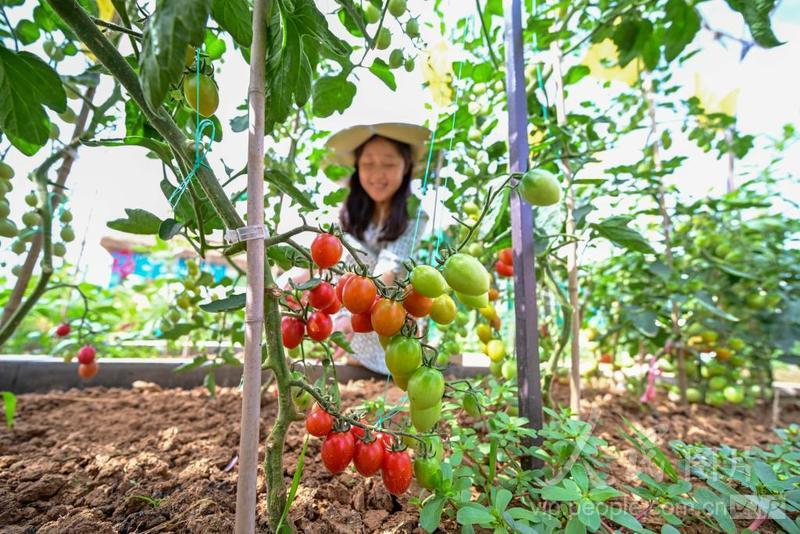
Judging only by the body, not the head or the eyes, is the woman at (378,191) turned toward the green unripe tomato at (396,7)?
yes

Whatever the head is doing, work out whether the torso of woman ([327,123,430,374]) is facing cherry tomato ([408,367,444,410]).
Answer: yes

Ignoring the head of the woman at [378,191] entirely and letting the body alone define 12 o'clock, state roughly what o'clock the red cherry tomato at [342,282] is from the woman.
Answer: The red cherry tomato is roughly at 12 o'clock from the woman.

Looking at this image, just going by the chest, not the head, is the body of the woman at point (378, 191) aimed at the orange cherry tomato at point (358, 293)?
yes

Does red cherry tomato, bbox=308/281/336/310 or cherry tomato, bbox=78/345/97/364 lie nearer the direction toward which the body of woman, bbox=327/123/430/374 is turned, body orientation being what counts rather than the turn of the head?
the red cherry tomato

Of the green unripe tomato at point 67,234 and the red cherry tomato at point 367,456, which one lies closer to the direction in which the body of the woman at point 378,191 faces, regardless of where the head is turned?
the red cherry tomato

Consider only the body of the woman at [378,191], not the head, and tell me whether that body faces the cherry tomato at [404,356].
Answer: yes

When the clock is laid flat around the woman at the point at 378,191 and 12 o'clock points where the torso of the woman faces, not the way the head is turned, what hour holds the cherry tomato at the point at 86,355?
The cherry tomato is roughly at 2 o'clock from the woman.

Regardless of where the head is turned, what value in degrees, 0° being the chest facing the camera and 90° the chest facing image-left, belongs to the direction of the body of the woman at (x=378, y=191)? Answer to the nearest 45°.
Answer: approximately 0°

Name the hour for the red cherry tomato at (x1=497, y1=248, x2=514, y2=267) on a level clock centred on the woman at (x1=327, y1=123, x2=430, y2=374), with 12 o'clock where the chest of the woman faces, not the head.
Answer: The red cherry tomato is roughly at 11 o'clock from the woman.

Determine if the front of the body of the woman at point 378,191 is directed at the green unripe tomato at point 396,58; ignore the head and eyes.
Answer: yes
